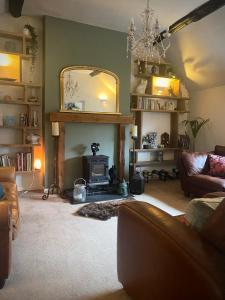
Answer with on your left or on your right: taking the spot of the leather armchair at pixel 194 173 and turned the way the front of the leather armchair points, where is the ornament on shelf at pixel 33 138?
on your right

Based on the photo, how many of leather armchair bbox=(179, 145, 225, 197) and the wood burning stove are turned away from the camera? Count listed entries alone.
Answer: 0

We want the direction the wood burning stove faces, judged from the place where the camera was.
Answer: facing the viewer and to the right of the viewer

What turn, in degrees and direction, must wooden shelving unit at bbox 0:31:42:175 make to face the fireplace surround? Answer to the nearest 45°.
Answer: approximately 90° to its left

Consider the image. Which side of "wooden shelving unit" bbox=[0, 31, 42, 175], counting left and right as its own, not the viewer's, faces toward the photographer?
front

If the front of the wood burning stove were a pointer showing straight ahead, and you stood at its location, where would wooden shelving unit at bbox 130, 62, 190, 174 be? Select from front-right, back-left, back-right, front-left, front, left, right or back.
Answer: left

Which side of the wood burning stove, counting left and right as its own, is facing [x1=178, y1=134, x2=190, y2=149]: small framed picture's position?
left

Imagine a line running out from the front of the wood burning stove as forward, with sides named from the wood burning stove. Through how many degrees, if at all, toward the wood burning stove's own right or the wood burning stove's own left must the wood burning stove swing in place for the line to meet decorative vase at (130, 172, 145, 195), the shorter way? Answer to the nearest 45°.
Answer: approximately 45° to the wood burning stove's own left

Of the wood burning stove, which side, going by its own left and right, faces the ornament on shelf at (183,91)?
left

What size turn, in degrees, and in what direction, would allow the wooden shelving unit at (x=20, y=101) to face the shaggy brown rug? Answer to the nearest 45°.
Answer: approximately 45° to its left

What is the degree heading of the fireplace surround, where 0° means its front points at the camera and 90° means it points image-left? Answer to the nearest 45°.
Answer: approximately 315°
